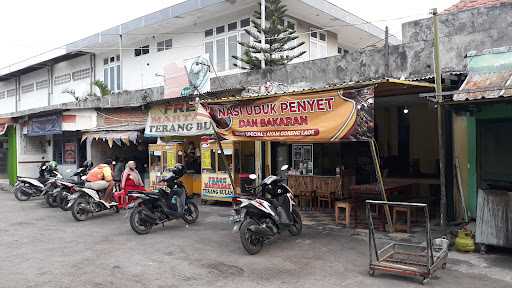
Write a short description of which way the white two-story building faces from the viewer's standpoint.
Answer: facing the viewer and to the left of the viewer

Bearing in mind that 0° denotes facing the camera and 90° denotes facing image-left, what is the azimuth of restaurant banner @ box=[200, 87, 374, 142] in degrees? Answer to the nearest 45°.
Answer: approximately 45°

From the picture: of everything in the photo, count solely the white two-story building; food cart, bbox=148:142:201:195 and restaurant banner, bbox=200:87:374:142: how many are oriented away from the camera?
0

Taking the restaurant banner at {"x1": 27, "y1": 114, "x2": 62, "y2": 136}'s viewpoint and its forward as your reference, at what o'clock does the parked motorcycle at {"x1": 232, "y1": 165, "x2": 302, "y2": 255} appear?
The parked motorcycle is roughly at 10 o'clock from the restaurant banner.

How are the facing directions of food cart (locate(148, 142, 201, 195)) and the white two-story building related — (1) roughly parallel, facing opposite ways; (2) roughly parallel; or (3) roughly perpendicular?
roughly parallel

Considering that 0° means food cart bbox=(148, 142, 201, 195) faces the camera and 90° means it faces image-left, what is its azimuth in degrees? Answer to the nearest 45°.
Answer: approximately 45°

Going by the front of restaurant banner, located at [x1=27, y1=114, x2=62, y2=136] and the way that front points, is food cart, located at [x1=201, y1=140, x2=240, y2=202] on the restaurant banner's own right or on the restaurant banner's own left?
on the restaurant banner's own left

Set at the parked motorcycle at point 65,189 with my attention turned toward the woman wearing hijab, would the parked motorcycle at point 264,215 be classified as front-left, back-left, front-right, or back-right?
front-right
